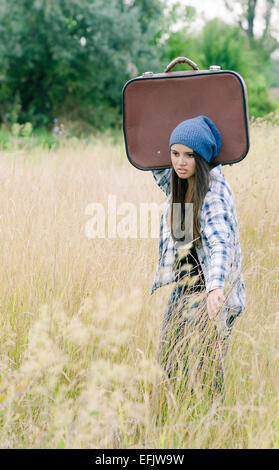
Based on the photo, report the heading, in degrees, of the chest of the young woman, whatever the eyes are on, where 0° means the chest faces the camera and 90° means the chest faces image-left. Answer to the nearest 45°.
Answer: approximately 45°

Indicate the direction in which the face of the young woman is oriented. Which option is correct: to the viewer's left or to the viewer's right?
to the viewer's left

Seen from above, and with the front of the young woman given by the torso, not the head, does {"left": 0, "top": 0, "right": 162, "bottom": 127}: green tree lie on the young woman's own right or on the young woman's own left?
on the young woman's own right
